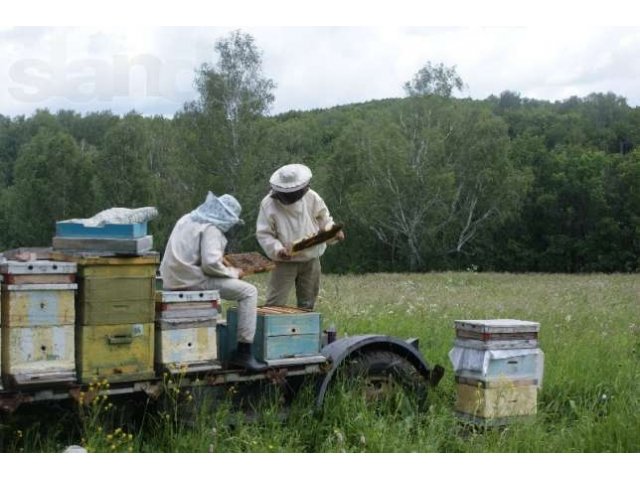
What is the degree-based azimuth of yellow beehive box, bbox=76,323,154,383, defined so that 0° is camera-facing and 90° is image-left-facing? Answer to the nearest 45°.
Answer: approximately 0°

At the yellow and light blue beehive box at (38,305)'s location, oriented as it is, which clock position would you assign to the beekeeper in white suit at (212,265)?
The beekeeper in white suit is roughly at 8 o'clock from the yellow and light blue beehive box.

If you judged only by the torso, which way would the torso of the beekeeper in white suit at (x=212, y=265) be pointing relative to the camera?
to the viewer's right

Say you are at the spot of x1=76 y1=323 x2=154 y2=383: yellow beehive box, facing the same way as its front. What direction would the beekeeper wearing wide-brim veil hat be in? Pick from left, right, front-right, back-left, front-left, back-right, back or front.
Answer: back-left

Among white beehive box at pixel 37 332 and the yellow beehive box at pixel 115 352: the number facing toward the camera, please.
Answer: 2

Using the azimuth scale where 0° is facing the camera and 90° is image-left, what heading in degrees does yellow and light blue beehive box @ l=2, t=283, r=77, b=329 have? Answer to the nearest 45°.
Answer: approximately 0°

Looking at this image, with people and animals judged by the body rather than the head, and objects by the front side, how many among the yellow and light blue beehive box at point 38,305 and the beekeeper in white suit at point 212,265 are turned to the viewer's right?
1

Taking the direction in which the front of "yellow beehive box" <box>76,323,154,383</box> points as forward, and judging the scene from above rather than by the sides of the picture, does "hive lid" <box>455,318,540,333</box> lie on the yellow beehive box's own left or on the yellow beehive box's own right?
on the yellow beehive box's own left

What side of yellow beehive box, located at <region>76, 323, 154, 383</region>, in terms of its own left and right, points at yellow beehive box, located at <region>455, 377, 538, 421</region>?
left

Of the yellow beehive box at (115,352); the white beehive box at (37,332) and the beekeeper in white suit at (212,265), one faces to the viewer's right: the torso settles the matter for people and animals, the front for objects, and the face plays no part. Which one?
the beekeeper in white suit
